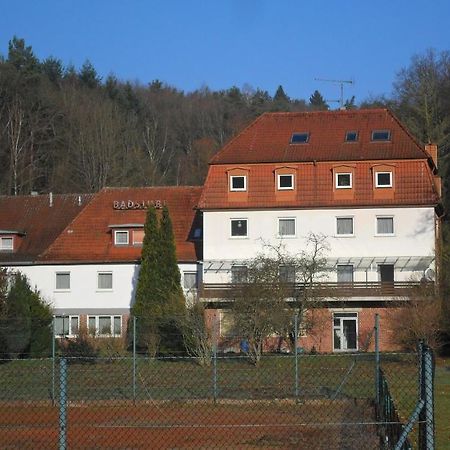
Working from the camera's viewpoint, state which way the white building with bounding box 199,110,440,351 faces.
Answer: facing the viewer

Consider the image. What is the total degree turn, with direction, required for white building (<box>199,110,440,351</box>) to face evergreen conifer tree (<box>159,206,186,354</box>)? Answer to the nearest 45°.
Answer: approximately 45° to its right

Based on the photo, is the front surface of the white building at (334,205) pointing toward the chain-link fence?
yes

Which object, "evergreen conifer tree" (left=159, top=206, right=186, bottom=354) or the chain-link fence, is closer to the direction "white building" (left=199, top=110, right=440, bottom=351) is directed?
the chain-link fence

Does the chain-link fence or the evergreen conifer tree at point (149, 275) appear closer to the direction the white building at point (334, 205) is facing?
the chain-link fence

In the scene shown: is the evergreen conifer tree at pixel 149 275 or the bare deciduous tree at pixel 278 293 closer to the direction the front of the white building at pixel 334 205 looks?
the bare deciduous tree

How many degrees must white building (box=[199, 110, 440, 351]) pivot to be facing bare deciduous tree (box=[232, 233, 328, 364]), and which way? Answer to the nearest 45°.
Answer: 0° — it already faces it

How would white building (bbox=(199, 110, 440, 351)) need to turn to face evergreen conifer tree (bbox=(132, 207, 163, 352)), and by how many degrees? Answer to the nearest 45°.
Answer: approximately 45° to its right
